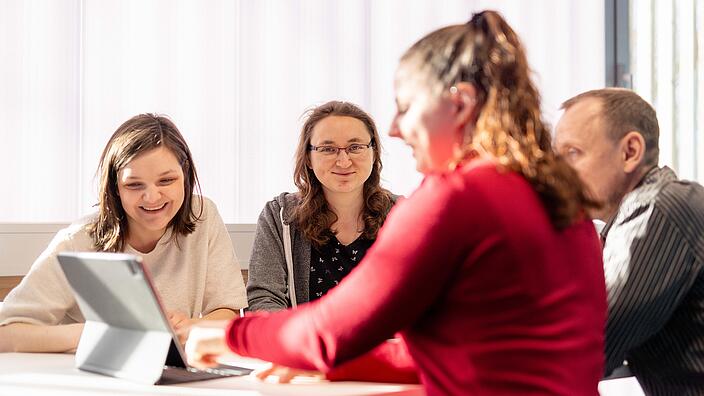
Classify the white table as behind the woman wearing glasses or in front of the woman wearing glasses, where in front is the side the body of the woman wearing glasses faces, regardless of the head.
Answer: in front

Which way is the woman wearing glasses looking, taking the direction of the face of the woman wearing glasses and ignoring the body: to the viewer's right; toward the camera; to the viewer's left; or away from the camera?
toward the camera

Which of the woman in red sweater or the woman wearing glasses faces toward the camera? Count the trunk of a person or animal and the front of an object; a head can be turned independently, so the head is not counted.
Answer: the woman wearing glasses

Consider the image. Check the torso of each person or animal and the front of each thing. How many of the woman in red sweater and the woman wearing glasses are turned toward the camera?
1

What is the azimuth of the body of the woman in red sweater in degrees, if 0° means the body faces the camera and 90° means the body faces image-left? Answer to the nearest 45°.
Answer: approximately 135°

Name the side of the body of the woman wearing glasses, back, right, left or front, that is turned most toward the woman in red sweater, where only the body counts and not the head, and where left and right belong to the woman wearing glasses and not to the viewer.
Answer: front

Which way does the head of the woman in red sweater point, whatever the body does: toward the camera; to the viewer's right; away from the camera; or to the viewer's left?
to the viewer's left

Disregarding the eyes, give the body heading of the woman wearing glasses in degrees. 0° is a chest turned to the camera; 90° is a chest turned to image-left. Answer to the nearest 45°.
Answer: approximately 0°
